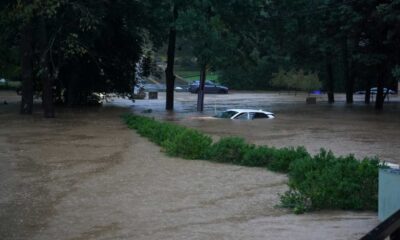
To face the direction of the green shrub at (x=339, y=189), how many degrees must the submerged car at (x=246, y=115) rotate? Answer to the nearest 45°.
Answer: approximately 45° to its left

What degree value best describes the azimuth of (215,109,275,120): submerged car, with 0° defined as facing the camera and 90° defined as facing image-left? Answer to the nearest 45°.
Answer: approximately 45°

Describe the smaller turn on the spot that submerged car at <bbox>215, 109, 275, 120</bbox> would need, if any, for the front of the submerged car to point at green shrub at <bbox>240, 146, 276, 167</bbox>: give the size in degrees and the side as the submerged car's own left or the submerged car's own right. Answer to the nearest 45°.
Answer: approximately 45° to the submerged car's own left
